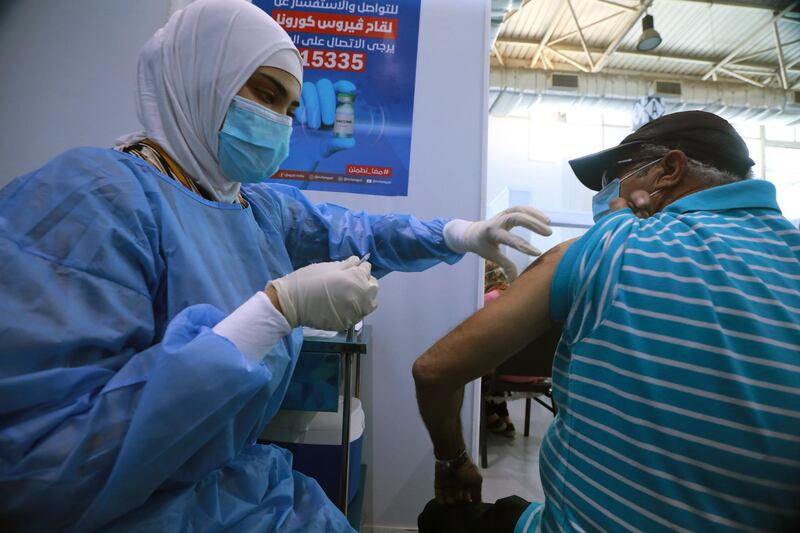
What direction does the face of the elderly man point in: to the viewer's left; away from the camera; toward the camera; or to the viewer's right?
to the viewer's left

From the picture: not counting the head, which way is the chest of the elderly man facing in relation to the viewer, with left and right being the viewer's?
facing away from the viewer and to the left of the viewer

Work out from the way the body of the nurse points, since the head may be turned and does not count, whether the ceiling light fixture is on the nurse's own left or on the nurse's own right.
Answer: on the nurse's own left

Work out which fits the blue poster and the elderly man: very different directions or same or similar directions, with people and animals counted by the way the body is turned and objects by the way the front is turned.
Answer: very different directions

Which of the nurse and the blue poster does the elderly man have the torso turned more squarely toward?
the blue poster

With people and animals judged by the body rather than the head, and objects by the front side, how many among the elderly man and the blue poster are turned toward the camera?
1

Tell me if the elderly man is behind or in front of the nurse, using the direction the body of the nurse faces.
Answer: in front

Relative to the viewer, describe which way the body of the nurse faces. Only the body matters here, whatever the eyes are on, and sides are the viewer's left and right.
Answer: facing the viewer and to the right of the viewer

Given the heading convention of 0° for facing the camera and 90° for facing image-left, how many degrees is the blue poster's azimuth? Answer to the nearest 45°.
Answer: approximately 0°
